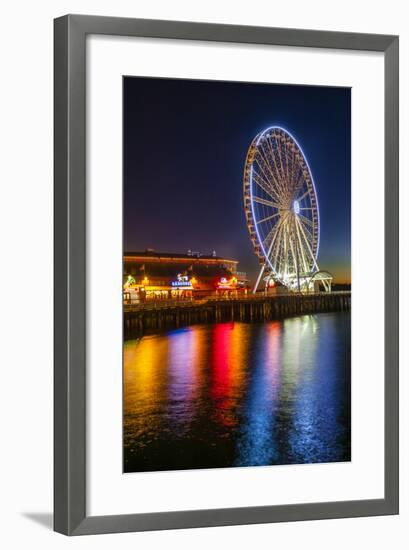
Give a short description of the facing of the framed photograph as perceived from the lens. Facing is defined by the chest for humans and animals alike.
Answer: facing the viewer and to the right of the viewer
